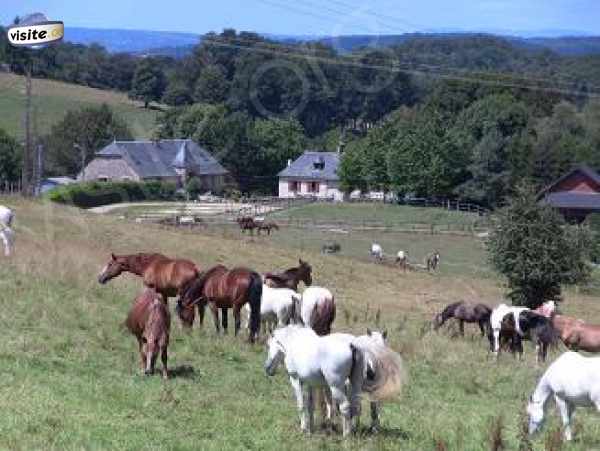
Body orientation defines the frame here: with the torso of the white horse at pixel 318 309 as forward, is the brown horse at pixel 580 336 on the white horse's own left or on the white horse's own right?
on the white horse's own right

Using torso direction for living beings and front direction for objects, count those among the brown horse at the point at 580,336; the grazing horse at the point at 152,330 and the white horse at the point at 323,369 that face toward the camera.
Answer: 1

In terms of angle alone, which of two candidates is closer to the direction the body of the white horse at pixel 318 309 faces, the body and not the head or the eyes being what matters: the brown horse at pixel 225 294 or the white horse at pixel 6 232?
the white horse

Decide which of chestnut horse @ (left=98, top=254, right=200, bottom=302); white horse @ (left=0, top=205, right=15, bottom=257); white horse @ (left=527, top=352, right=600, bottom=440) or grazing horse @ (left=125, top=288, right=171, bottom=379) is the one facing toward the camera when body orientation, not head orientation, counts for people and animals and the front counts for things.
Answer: the grazing horse

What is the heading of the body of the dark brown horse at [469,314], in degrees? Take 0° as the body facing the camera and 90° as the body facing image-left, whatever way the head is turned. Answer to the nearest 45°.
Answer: approximately 90°

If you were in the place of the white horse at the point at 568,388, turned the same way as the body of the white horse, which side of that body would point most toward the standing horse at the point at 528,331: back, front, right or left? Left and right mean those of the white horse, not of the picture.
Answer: right

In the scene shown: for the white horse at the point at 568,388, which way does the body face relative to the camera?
to the viewer's left

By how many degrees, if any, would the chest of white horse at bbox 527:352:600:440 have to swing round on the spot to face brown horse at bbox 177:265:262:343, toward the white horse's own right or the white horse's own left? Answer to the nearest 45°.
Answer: approximately 45° to the white horse's own right

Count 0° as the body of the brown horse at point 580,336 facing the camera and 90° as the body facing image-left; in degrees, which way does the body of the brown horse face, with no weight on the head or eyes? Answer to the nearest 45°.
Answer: approximately 90°

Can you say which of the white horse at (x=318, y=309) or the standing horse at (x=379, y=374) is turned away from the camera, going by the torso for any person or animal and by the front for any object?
the white horse

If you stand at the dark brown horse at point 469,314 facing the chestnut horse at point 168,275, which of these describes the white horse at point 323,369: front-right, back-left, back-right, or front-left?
front-left

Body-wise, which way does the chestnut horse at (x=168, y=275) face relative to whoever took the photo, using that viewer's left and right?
facing to the left of the viewer

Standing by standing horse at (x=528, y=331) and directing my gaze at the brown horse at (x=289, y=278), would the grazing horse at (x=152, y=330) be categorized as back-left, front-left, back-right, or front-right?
front-left

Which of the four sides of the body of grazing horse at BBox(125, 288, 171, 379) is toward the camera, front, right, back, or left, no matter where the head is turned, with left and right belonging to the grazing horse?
front
